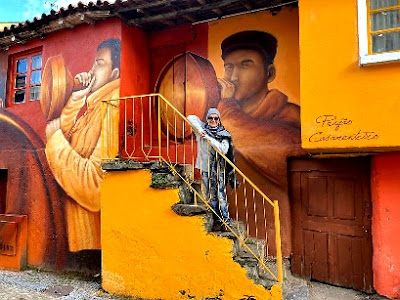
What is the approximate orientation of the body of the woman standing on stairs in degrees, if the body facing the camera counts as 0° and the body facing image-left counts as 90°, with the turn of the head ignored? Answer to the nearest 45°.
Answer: approximately 0°

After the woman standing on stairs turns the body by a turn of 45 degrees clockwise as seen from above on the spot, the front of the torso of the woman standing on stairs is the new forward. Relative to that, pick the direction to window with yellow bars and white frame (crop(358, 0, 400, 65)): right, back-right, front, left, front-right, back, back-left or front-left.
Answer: back-left

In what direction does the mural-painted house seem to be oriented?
toward the camera

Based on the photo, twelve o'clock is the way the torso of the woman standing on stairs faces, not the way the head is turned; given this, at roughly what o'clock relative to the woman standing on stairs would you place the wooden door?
The wooden door is roughly at 8 o'clock from the woman standing on stairs.
